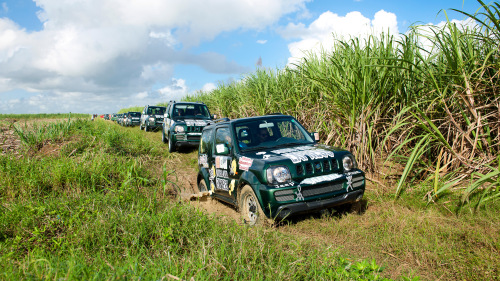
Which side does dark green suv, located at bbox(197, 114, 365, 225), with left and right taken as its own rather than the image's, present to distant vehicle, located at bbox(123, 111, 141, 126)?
back

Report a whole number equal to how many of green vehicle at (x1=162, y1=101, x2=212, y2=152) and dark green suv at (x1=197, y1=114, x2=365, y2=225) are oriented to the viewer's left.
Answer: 0

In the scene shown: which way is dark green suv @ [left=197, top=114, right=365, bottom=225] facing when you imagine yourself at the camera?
facing the viewer and to the right of the viewer

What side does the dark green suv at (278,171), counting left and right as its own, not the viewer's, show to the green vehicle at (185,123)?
back

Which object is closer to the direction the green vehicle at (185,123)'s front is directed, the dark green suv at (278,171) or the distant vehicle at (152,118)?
the dark green suv

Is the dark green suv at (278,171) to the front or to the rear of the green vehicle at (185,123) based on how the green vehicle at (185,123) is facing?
to the front

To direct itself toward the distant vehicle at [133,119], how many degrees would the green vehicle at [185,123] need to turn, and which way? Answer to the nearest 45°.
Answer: approximately 135° to its left

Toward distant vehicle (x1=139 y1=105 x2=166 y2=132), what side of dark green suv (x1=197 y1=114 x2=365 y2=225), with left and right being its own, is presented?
back

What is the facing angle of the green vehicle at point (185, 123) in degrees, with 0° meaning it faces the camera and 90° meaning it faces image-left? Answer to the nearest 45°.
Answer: approximately 315°
